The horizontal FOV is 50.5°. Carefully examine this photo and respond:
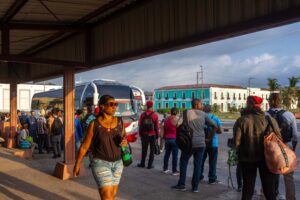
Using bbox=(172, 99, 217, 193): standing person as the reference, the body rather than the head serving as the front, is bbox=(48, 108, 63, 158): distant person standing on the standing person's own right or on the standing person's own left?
on the standing person's own left

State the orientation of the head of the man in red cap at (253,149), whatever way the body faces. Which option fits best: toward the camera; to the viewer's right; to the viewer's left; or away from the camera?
away from the camera

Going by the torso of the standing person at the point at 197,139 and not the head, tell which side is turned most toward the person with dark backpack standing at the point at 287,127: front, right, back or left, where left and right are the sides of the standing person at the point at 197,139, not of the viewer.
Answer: right

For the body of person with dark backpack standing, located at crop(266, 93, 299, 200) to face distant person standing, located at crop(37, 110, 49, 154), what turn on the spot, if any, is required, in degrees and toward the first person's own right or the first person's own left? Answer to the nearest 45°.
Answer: approximately 45° to the first person's own left

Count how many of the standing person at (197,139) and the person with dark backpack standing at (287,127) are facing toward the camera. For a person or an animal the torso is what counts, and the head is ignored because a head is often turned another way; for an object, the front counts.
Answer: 0

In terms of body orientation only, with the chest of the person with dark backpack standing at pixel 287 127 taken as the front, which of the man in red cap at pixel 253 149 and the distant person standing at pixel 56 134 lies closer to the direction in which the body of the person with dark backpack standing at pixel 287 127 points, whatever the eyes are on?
the distant person standing

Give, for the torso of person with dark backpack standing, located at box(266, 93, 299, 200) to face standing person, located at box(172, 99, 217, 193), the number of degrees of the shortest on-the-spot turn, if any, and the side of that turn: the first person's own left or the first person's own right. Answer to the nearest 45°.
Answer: approximately 90° to the first person's own left

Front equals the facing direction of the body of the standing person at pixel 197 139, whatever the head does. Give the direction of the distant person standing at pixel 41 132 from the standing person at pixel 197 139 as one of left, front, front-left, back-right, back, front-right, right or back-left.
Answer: left

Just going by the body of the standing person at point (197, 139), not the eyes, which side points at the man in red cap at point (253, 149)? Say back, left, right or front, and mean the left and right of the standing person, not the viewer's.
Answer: right

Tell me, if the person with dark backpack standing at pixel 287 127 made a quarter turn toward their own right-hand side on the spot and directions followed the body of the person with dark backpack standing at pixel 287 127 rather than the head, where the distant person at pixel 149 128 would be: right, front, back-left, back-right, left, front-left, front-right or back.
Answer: back-left

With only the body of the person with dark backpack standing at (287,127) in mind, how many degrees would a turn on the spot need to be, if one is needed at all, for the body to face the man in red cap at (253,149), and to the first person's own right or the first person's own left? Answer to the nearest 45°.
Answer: approximately 135° to the first person's own left

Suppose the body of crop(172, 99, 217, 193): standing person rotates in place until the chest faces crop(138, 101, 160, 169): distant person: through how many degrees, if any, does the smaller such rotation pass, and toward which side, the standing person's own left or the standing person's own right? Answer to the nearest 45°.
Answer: approximately 90° to the standing person's own left

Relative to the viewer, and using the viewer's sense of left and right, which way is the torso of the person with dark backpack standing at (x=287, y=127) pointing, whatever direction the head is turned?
facing away from the viewer

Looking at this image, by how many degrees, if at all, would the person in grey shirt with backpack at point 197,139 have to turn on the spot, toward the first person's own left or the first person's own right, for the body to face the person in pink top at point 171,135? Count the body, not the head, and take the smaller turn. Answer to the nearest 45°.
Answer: approximately 45° to the first person's own left

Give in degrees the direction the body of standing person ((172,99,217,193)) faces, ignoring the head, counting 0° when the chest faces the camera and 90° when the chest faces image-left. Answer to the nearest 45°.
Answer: approximately 225°

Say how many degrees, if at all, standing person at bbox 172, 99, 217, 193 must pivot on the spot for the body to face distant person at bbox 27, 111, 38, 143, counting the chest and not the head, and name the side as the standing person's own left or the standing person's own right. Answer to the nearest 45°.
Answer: approximately 90° to the standing person's own left
